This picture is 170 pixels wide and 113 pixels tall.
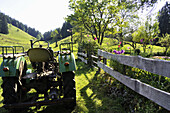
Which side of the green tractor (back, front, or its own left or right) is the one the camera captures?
back
